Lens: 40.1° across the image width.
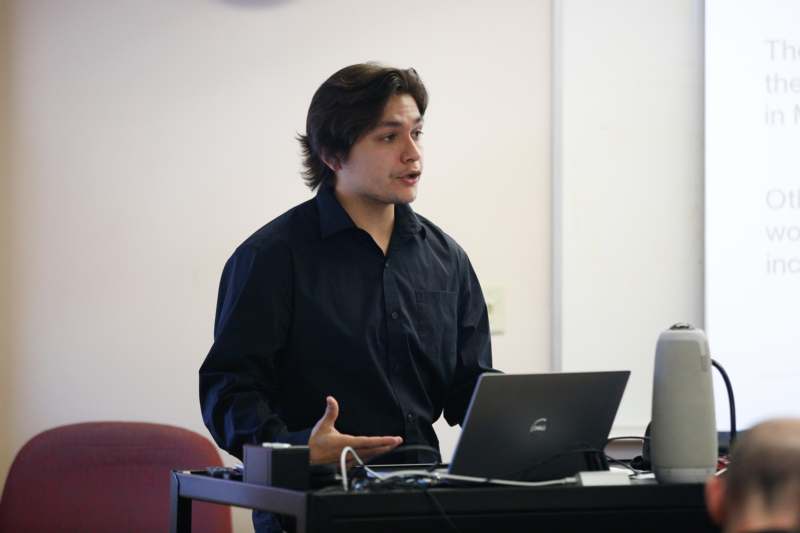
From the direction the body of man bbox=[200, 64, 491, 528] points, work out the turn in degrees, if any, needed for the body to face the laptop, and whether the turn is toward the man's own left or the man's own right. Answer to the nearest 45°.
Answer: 0° — they already face it

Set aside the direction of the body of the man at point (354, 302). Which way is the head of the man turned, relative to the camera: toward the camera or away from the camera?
toward the camera

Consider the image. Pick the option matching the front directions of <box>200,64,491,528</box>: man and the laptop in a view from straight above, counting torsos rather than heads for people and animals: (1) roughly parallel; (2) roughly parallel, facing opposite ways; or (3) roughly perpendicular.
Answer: roughly parallel, facing opposite ways

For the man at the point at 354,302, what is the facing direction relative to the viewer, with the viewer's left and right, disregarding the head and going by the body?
facing the viewer and to the right of the viewer

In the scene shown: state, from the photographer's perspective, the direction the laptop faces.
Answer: facing away from the viewer and to the left of the viewer

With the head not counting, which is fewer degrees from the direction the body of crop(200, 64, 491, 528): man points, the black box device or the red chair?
the black box device
